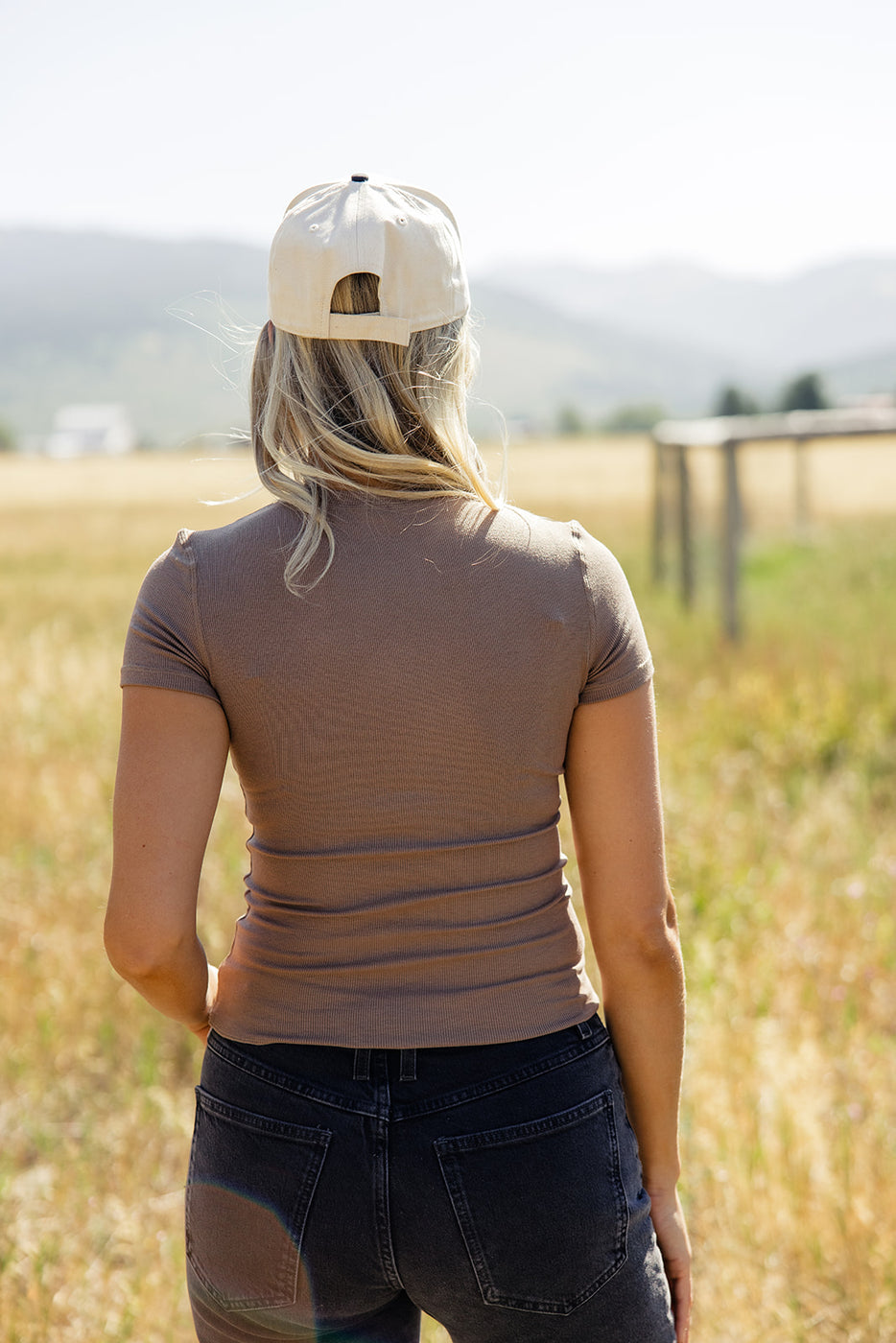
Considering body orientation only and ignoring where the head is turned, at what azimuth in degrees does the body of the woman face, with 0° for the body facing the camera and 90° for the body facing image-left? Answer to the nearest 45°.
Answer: approximately 180°
